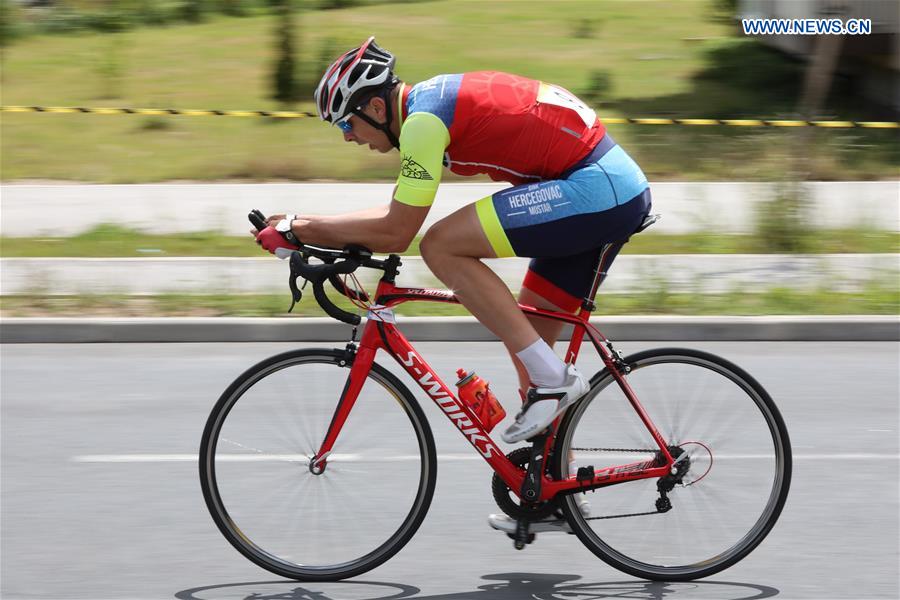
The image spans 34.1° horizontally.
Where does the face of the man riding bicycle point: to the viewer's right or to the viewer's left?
to the viewer's left

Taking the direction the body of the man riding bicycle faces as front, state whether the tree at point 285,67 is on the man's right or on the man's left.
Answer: on the man's right

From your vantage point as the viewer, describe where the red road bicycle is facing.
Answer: facing to the left of the viewer

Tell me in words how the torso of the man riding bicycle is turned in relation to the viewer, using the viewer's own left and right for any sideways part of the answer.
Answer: facing to the left of the viewer

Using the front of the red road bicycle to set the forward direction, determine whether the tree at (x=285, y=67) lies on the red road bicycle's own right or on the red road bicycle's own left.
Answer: on the red road bicycle's own right
